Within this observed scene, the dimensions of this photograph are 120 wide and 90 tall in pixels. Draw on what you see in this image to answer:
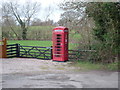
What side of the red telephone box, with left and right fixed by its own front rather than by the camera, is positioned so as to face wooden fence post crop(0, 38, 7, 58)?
right

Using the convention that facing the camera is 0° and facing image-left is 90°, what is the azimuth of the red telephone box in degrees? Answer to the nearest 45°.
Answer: approximately 0°

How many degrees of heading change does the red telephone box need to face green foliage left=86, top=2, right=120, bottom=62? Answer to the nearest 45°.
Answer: approximately 45° to its left
